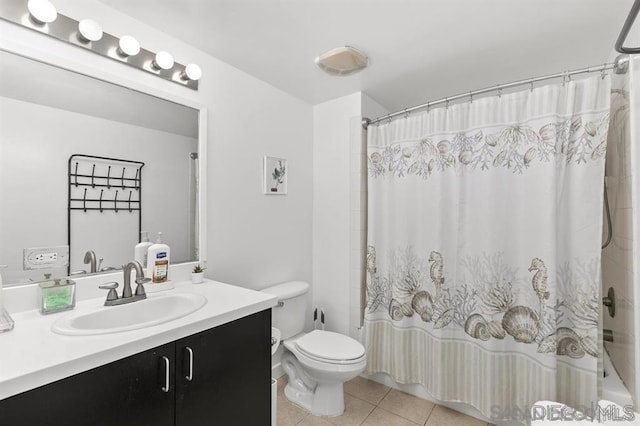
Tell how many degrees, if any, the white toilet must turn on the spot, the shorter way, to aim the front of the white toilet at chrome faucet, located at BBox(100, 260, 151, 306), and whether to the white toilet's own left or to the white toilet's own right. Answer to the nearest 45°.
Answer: approximately 90° to the white toilet's own right

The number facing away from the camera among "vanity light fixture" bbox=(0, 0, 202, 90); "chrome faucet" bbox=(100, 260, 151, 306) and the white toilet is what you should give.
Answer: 0

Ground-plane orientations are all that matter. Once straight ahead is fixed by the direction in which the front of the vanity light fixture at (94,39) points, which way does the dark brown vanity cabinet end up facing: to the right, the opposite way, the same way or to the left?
the same way

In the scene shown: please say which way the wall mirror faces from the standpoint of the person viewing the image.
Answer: facing the viewer and to the right of the viewer

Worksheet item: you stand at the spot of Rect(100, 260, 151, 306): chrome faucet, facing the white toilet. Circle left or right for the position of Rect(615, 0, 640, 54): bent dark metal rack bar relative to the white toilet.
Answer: right

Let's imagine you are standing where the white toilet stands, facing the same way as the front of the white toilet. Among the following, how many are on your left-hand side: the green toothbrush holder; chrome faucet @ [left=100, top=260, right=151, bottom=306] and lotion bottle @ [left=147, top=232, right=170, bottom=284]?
0

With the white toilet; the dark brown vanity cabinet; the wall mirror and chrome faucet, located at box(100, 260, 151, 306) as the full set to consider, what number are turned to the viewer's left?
0

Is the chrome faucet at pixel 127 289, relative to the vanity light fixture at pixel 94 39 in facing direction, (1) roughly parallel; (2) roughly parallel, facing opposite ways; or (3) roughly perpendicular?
roughly parallel

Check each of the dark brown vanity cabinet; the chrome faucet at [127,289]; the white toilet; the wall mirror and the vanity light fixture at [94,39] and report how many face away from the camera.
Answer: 0

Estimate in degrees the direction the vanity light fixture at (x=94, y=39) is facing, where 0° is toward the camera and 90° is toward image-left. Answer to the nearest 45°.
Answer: approximately 315°

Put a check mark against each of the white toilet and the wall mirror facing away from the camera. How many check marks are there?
0

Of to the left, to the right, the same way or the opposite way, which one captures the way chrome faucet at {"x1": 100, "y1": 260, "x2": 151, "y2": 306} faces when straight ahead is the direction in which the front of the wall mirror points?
the same way

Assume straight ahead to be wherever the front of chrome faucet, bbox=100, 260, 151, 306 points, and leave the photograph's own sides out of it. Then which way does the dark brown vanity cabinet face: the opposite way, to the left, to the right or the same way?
the same way
